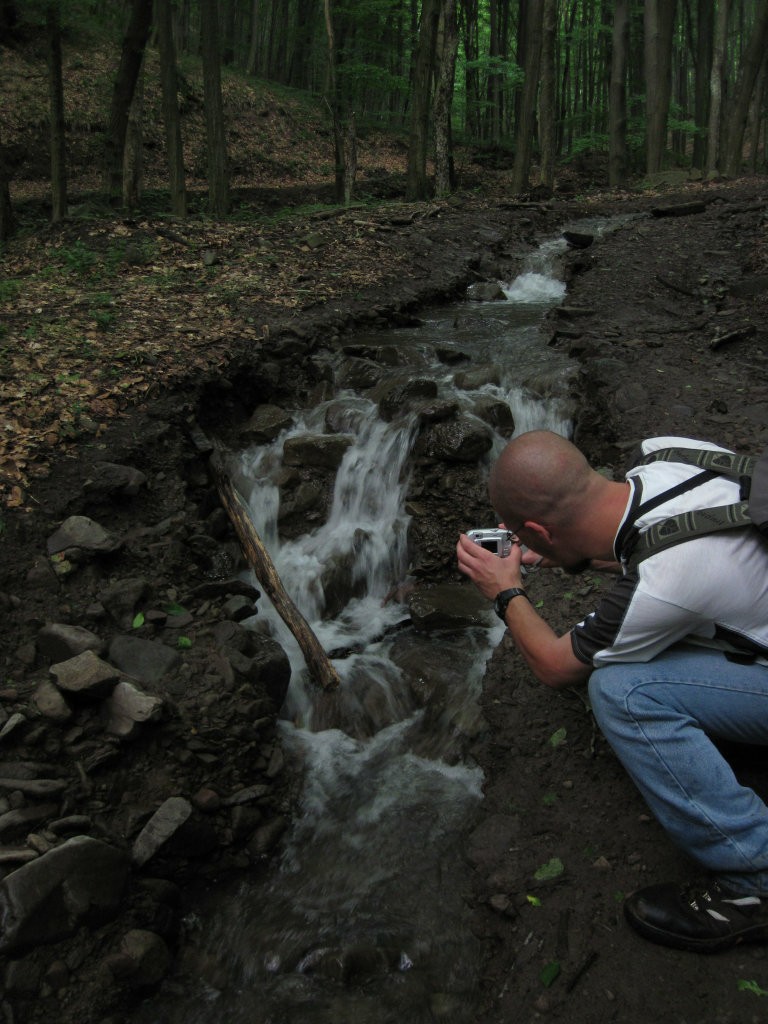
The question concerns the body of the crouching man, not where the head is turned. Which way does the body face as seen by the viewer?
to the viewer's left

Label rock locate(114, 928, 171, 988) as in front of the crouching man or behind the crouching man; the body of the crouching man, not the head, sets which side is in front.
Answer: in front

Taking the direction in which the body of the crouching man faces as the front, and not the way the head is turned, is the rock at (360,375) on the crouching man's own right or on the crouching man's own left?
on the crouching man's own right

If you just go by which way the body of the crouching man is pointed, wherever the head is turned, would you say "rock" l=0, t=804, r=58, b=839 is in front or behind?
in front

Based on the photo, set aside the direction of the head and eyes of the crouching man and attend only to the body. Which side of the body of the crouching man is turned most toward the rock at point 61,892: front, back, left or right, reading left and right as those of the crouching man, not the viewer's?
front

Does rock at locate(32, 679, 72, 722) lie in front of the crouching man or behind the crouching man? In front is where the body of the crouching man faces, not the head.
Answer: in front

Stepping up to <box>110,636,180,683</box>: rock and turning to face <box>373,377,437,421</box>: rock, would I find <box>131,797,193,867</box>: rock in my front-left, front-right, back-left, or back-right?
back-right

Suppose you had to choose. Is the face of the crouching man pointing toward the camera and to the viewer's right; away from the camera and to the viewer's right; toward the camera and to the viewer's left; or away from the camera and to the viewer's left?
away from the camera and to the viewer's left

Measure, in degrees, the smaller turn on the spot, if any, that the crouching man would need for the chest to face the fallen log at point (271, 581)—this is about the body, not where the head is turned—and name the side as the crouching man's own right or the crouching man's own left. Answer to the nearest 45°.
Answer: approximately 45° to the crouching man's own right

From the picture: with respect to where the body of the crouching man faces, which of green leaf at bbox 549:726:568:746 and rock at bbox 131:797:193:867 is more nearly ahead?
the rock
